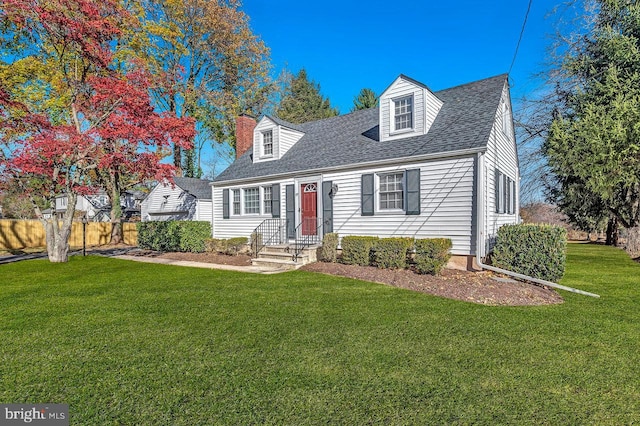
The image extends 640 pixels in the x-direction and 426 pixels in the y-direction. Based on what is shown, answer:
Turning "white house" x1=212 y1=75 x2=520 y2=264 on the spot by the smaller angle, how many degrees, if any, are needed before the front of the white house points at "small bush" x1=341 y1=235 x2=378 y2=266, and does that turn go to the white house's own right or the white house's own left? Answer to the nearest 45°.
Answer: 0° — it already faces it

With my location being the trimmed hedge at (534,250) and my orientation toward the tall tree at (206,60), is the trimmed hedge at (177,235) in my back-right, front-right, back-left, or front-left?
front-left

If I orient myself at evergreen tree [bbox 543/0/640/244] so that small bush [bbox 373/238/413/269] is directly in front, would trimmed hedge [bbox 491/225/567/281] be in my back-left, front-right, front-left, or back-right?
front-left

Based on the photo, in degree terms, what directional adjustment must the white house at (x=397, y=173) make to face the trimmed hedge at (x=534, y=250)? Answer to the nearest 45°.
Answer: approximately 90° to its left

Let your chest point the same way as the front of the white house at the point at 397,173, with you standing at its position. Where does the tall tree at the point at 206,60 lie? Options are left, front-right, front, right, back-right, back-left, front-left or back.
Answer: right

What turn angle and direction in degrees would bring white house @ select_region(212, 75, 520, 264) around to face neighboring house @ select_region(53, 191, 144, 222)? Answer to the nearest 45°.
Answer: approximately 90° to its right

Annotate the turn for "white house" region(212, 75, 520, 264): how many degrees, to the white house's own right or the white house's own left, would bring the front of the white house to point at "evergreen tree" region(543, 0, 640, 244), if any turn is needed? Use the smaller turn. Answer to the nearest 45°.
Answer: approximately 135° to the white house's own left

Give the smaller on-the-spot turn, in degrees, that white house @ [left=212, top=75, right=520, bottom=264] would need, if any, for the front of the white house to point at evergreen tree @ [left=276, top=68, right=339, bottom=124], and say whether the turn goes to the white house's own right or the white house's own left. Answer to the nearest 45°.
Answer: approximately 135° to the white house's own right

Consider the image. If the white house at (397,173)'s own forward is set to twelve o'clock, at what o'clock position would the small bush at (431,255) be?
The small bush is roughly at 10 o'clock from the white house.

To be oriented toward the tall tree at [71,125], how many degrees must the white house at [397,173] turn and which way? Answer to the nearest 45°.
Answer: approximately 45° to its right

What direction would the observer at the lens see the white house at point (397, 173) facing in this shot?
facing the viewer and to the left of the viewer
